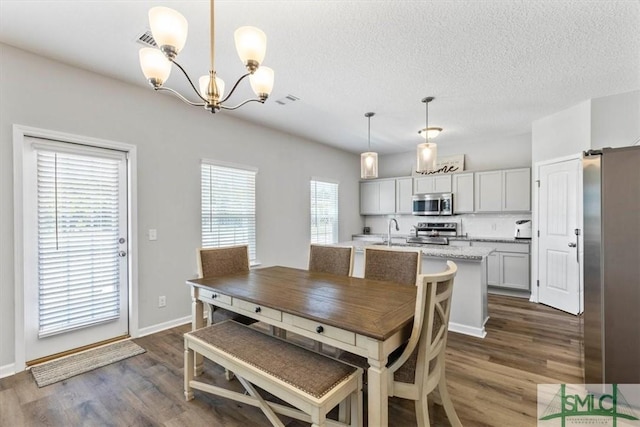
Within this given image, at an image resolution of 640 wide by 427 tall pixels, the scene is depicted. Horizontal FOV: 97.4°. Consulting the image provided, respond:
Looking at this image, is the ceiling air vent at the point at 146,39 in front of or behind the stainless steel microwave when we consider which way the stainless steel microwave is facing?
in front

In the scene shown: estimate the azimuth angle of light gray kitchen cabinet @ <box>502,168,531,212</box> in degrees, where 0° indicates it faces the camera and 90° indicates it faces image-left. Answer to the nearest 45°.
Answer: approximately 0°

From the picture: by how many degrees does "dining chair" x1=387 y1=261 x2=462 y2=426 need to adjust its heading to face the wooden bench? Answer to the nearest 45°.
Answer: approximately 45° to its left

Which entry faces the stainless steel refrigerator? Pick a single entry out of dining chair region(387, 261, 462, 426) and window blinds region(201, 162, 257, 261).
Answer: the window blinds

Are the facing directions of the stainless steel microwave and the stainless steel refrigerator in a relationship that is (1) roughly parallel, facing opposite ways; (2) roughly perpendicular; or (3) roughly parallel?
roughly perpendicular

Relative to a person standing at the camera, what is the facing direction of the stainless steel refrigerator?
facing to the left of the viewer

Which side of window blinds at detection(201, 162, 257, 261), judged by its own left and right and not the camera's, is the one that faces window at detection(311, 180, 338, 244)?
left

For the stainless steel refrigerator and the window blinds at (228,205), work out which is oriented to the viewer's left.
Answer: the stainless steel refrigerator

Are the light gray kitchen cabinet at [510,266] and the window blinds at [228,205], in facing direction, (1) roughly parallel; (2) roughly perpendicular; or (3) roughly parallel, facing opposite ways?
roughly perpendicular

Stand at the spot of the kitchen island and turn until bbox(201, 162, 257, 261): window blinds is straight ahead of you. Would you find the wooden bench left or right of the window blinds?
left

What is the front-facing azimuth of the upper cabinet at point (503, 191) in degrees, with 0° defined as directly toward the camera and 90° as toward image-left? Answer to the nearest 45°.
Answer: approximately 0°
